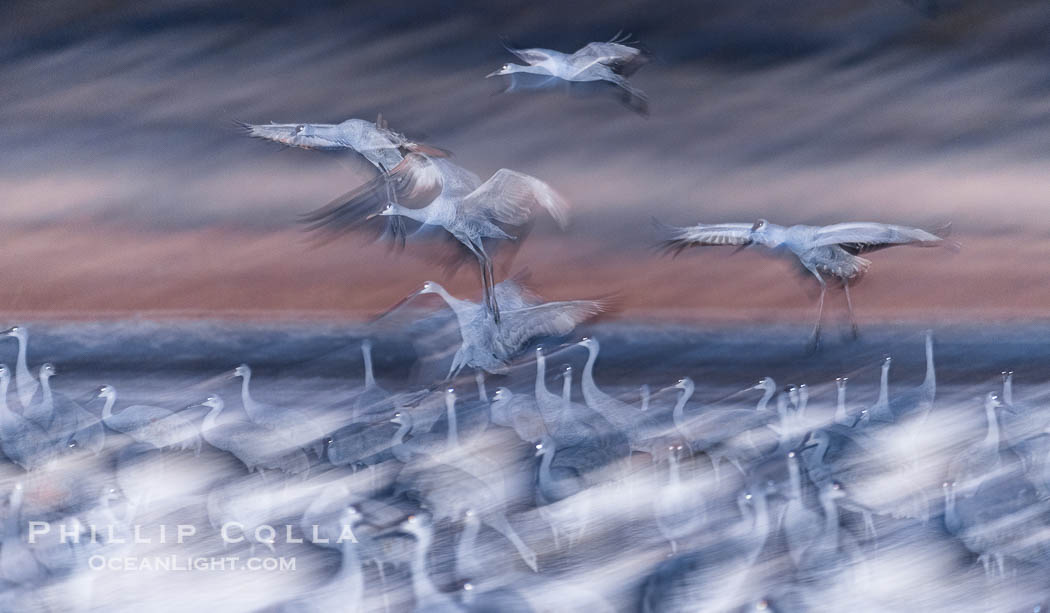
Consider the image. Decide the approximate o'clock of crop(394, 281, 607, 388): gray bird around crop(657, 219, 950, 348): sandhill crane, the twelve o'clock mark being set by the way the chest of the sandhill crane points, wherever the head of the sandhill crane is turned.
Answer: The gray bird is roughly at 1 o'clock from the sandhill crane.

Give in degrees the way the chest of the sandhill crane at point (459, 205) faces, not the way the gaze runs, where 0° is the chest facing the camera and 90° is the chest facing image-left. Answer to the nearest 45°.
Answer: approximately 90°

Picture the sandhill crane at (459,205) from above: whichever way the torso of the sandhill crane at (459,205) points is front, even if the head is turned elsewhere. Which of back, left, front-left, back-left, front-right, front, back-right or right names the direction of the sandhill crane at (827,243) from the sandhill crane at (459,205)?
back

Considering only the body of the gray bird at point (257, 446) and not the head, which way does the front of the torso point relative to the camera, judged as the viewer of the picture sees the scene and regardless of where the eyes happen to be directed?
to the viewer's left

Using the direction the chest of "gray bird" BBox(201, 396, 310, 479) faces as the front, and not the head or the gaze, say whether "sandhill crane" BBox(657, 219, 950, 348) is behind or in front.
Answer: behind

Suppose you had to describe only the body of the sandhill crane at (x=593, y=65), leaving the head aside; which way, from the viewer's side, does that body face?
to the viewer's left
